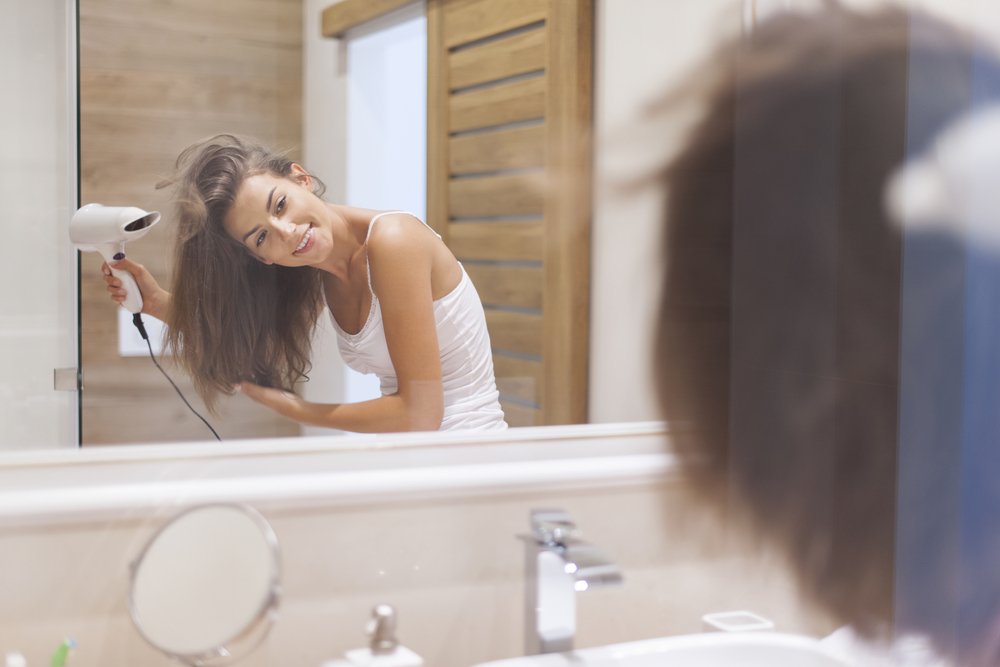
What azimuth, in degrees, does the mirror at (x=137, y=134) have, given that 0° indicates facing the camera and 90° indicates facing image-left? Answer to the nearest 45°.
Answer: approximately 0°
